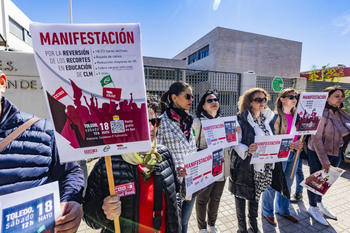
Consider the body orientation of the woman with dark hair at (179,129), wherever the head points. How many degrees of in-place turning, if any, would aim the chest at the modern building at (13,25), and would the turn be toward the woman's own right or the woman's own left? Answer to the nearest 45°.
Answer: approximately 180°

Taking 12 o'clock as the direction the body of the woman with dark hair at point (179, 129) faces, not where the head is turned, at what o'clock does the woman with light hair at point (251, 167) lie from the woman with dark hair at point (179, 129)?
the woman with light hair at point (251, 167) is roughly at 10 o'clock from the woman with dark hair at point (179, 129).

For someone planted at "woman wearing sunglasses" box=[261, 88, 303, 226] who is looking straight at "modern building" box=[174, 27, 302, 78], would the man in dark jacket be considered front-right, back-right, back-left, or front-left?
back-left

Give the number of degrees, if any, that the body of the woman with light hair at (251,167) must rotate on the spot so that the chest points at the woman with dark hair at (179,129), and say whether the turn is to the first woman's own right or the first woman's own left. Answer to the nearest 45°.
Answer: approximately 90° to the first woman's own right

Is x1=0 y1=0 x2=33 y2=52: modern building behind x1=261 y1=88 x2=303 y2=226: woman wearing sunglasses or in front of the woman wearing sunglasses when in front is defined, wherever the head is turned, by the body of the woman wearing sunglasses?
behind

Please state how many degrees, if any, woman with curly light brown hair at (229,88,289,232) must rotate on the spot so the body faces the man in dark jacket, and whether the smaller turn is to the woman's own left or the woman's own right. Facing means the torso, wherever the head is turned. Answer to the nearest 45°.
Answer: approximately 90° to the woman's own right

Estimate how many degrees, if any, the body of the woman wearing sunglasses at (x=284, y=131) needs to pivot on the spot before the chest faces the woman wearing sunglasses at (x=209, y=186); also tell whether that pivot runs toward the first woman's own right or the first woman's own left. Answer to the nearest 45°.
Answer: approximately 90° to the first woman's own right

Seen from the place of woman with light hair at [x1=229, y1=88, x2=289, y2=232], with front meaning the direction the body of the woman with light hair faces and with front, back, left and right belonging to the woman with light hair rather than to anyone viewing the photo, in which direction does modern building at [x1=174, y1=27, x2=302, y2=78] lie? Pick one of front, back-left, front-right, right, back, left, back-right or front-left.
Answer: back-left

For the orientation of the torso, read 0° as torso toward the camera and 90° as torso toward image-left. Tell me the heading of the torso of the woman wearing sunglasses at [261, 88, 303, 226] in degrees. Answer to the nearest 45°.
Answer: approximately 315°

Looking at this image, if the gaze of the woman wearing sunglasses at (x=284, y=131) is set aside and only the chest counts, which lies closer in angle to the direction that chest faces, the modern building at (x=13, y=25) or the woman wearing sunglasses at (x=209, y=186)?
the woman wearing sunglasses

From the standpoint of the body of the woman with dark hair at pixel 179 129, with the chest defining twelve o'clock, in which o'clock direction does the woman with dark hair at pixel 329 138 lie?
the woman with dark hair at pixel 329 138 is roughly at 10 o'clock from the woman with dark hair at pixel 179 129.

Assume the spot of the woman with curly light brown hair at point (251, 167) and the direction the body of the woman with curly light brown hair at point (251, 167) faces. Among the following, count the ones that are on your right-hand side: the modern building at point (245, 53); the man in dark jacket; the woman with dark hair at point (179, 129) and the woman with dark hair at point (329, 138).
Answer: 2

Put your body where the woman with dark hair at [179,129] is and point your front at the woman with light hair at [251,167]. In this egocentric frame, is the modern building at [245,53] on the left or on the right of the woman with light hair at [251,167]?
left
